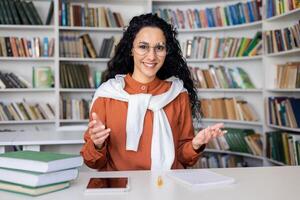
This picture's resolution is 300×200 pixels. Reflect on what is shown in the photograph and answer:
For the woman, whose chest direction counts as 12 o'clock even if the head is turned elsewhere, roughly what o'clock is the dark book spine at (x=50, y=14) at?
The dark book spine is roughly at 5 o'clock from the woman.

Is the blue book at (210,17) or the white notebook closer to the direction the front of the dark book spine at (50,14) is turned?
the white notebook

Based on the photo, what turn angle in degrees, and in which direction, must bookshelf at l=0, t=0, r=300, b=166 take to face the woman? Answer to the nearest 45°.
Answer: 0° — it already faces them

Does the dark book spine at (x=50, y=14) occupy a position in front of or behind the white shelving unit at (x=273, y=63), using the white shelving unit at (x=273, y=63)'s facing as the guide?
in front

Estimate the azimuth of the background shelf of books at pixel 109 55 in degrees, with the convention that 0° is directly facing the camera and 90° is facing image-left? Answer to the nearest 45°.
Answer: approximately 0°

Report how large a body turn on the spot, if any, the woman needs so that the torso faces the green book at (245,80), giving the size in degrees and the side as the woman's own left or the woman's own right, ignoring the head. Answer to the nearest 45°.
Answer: approximately 135° to the woman's own left

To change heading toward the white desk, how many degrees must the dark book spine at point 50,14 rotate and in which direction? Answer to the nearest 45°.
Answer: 0° — it already faces it

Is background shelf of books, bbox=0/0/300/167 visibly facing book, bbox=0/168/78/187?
yes
